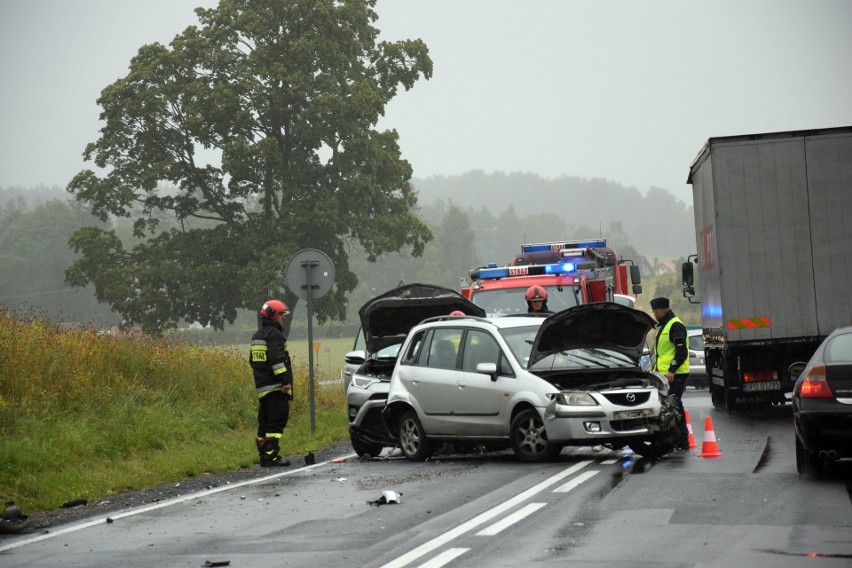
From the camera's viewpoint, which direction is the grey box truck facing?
away from the camera

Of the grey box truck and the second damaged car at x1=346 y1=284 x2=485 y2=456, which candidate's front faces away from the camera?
the grey box truck

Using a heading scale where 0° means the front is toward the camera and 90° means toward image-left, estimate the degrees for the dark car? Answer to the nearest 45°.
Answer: approximately 180°

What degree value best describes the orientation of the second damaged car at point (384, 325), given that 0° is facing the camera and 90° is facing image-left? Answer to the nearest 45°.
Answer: approximately 0°

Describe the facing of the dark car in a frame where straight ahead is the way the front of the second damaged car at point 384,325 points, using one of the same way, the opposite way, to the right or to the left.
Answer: the opposite way

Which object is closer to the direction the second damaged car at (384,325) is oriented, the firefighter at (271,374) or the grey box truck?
the firefighter

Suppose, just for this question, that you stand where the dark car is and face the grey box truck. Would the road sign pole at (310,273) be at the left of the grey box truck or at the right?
left

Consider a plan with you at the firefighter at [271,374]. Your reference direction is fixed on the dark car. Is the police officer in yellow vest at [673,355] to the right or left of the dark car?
left

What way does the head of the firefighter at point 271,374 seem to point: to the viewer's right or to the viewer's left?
to the viewer's right

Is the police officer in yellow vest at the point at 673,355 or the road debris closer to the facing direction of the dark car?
the police officer in yellow vest
